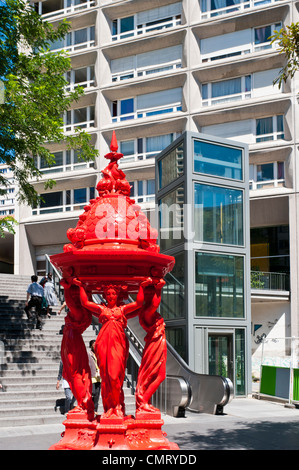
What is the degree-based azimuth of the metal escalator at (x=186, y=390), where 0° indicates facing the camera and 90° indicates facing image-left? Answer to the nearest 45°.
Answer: approximately 315°

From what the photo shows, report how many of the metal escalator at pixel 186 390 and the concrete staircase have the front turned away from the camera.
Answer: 0

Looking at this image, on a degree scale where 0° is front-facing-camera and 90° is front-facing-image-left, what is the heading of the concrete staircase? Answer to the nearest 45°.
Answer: approximately 0°

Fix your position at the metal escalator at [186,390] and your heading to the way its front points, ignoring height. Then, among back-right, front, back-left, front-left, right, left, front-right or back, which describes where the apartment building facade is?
back-left

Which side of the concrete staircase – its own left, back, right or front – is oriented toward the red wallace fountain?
front

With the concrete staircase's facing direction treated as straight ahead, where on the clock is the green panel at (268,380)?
The green panel is roughly at 8 o'clock from the concrete staircase.

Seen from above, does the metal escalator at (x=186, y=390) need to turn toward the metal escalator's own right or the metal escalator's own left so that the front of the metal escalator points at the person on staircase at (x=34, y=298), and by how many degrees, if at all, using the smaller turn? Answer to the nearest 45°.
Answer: approximately 180°
